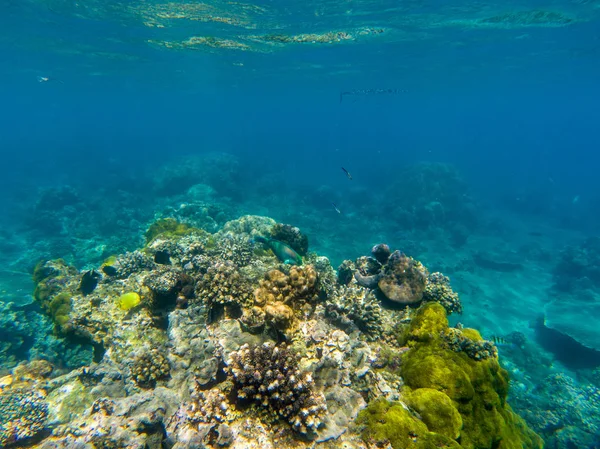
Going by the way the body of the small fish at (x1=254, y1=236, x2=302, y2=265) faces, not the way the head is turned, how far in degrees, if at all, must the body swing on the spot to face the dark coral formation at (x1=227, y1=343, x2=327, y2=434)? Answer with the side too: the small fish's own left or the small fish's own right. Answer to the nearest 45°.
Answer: approximately 90° to the small fish's own right

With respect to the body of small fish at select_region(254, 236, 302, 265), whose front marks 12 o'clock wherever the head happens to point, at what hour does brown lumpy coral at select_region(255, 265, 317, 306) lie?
The brown lumpy coral is roughly at 3 o'clock from the small fish.

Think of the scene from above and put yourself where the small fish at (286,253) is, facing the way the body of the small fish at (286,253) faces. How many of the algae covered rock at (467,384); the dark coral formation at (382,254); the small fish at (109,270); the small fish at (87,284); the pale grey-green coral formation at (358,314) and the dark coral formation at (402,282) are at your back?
2

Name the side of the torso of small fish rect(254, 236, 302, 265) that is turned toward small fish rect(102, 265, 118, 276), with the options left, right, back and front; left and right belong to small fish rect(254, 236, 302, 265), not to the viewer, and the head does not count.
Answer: back

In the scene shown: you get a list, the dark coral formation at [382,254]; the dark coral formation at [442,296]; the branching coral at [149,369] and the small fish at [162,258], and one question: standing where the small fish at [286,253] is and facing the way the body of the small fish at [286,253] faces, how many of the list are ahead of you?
2

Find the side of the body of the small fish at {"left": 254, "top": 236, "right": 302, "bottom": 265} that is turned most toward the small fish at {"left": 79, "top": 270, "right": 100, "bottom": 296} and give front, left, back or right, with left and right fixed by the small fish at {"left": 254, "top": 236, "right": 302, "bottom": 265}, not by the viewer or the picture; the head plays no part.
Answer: back

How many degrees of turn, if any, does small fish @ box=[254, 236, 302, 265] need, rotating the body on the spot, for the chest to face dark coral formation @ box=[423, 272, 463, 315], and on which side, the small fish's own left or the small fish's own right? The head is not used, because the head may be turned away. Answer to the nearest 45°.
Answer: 0° — it already faces it

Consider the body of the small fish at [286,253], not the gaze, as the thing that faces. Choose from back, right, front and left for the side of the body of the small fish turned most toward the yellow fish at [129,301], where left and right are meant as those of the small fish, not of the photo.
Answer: back

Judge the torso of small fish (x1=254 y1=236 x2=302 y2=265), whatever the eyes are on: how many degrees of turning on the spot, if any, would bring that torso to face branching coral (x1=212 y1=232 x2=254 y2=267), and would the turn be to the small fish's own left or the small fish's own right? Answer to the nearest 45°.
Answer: approximately 135° to the small fish's own left
